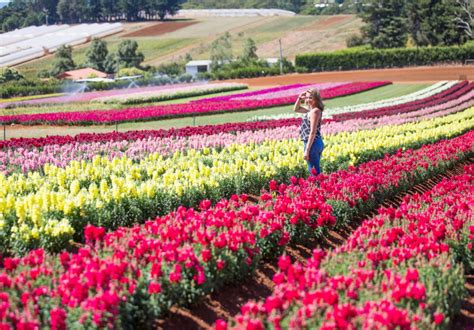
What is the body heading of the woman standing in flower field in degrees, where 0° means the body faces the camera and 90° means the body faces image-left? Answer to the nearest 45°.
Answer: approximately 90°

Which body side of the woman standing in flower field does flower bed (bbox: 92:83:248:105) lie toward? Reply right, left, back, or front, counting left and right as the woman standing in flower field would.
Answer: right

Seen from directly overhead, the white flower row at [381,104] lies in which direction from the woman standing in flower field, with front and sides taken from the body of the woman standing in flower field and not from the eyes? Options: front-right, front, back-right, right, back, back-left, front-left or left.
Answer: right

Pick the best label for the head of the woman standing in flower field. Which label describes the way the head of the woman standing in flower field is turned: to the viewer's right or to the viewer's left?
to the viewer's left

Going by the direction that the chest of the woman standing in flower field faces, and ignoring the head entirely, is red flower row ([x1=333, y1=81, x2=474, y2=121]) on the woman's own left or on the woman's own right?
on the woman's own right

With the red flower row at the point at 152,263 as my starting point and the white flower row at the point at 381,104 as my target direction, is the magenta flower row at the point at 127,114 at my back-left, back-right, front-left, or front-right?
front-left

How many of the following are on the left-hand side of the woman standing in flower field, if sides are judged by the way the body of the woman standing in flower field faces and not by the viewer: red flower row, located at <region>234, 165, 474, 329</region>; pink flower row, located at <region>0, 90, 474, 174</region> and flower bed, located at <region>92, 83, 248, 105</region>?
1

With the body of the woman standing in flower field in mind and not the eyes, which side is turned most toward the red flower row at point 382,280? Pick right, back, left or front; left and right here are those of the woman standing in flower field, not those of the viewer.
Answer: left

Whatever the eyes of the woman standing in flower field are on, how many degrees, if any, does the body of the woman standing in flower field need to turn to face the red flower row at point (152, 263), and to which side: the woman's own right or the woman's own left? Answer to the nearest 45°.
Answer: approximately 90° to the woman's own left

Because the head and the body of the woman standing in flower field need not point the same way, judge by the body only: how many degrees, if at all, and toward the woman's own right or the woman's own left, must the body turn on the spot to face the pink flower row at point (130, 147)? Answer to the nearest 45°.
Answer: approximately 45° to the woman's own right
